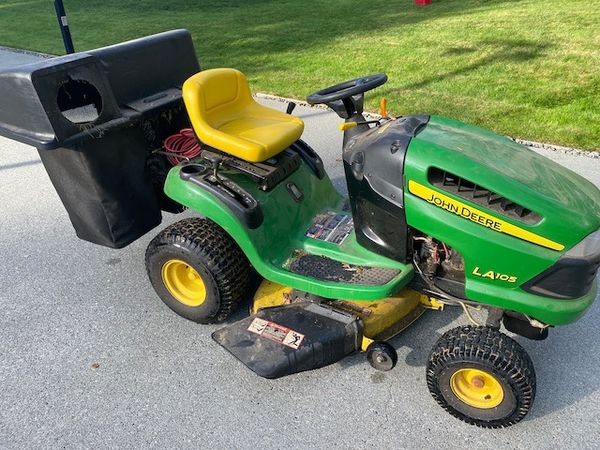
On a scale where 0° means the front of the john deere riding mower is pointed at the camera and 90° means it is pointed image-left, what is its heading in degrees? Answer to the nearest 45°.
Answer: approximately 315°
